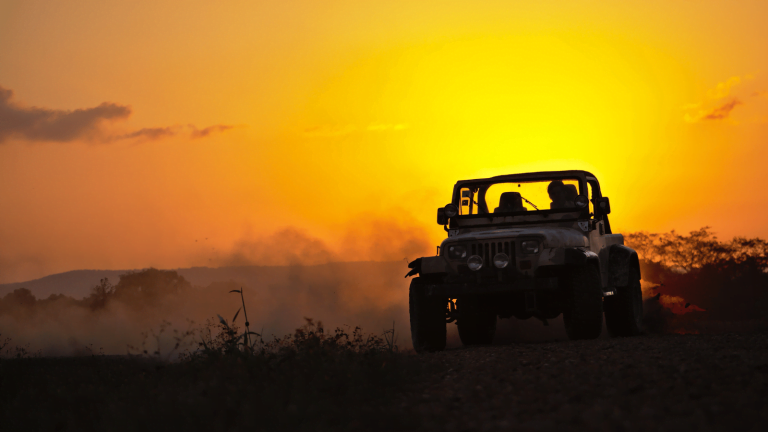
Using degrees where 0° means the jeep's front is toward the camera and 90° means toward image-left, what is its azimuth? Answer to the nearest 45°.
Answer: approximately 0°
